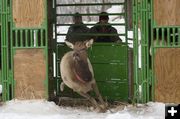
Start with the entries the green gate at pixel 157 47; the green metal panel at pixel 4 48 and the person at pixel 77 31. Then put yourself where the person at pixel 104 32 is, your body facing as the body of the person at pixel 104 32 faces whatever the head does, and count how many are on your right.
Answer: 2

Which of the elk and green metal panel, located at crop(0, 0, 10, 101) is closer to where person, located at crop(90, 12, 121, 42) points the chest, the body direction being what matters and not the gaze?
the elk

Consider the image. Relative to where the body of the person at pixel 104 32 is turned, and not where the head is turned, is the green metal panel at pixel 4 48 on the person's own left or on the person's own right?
on the person's own right

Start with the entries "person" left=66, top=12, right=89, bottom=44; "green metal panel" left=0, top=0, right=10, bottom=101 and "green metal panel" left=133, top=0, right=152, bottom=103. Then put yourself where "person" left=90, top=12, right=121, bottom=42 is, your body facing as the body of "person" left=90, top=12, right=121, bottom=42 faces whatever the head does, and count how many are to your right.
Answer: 2

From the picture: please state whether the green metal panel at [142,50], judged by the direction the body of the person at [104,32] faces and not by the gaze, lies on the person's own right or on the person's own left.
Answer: on the person's own left

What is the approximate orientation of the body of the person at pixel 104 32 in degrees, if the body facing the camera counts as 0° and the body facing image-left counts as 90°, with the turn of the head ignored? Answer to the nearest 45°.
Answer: approximately 0°

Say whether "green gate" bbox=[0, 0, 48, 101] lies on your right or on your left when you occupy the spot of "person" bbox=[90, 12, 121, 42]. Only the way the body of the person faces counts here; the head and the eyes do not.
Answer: on your right

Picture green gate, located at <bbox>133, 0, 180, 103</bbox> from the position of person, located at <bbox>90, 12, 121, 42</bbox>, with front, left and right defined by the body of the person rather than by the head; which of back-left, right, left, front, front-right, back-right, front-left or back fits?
front-left

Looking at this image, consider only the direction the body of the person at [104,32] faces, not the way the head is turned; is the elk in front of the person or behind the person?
in front

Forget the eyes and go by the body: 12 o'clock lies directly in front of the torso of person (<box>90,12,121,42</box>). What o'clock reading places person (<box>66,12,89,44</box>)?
person (<box>66,12,89,44</box>) is roughly at 3 o'clock from person (<box>90,12,121,42</box>).
